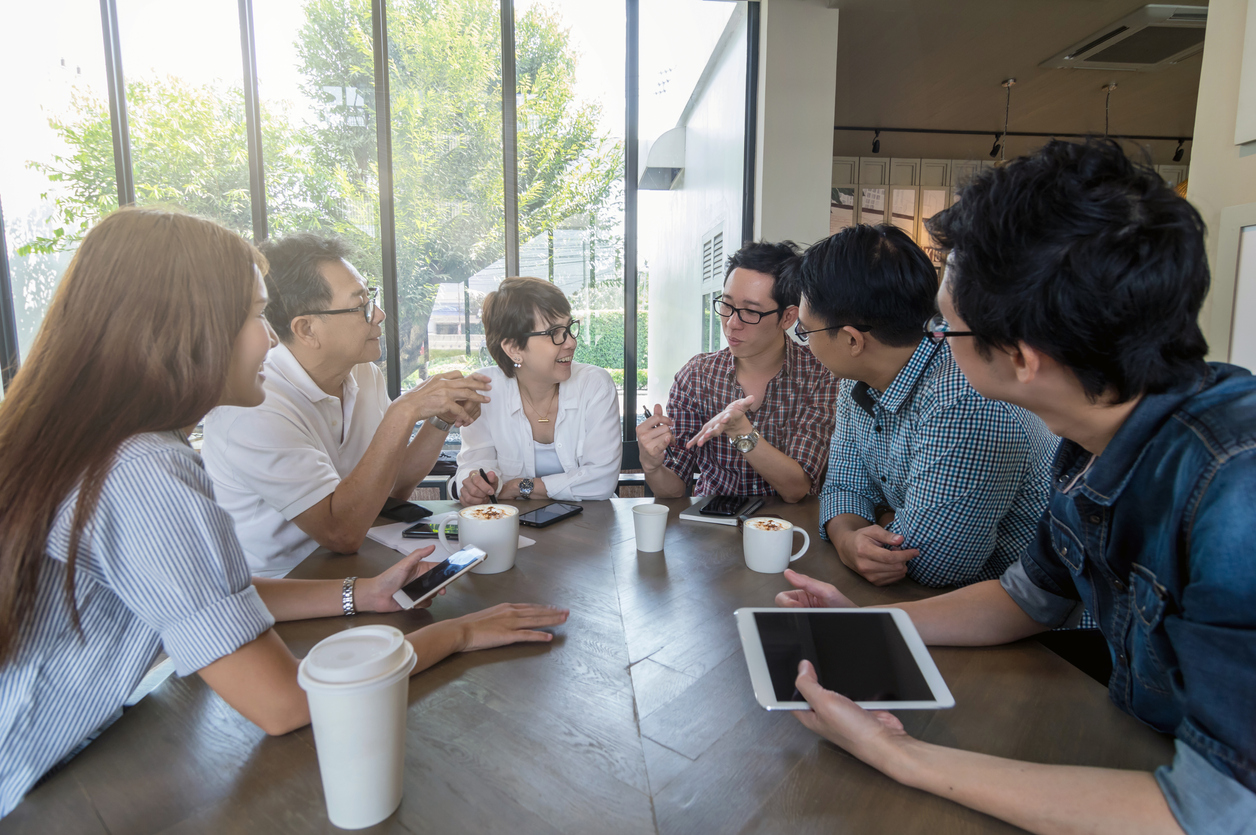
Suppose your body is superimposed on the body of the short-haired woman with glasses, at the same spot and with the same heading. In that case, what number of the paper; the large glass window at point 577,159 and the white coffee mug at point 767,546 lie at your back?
1

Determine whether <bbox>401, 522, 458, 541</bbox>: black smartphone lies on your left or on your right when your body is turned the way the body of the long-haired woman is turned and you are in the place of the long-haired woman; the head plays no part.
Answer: on your left

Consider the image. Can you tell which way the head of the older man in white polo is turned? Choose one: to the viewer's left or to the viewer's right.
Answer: to the viewer's right

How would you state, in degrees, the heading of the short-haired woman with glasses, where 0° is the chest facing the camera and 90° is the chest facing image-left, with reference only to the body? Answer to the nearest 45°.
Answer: approximately 0°

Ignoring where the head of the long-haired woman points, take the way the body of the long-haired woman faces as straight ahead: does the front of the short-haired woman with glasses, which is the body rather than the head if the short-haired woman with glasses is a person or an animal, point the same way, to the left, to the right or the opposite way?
to the right

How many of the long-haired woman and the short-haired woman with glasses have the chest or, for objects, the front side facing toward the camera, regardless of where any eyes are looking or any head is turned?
1

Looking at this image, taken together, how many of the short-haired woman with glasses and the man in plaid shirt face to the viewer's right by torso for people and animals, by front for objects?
0

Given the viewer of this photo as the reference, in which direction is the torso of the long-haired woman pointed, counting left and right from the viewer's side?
facing to the right of the viewer

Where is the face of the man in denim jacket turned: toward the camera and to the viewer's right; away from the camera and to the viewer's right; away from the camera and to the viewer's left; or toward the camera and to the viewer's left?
away from the camera and to the viewer's left

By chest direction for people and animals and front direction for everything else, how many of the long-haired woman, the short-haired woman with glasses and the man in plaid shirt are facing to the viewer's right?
1

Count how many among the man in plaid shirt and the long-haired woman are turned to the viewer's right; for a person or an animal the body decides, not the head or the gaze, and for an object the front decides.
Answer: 1

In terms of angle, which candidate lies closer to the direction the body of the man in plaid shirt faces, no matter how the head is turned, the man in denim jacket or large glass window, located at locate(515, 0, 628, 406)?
the man in denim jacket
